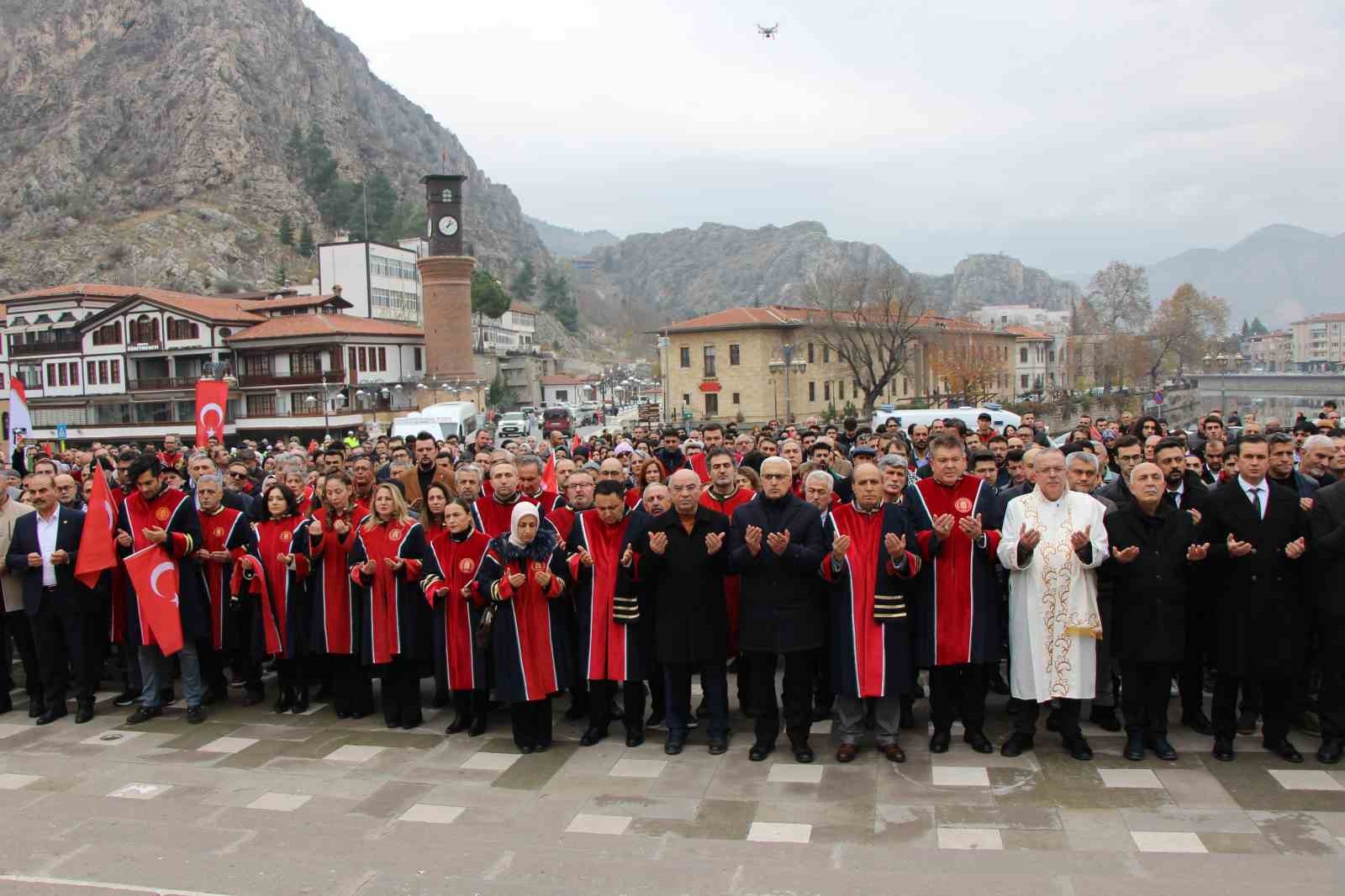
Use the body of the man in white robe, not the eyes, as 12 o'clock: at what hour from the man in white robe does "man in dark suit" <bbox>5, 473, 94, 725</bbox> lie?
The man in dark suit is roughly at 3 o'clock from the man in white robe.

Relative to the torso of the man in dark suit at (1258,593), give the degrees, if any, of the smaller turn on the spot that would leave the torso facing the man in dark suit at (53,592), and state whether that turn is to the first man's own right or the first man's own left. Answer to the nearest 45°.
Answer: approximately 90° to the first man's own right

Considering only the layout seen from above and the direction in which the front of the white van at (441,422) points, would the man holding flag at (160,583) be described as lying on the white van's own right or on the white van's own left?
on the white van's own right

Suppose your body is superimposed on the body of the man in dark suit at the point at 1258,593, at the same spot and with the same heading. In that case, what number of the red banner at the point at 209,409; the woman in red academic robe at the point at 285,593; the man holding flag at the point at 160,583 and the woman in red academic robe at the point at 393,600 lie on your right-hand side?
4
